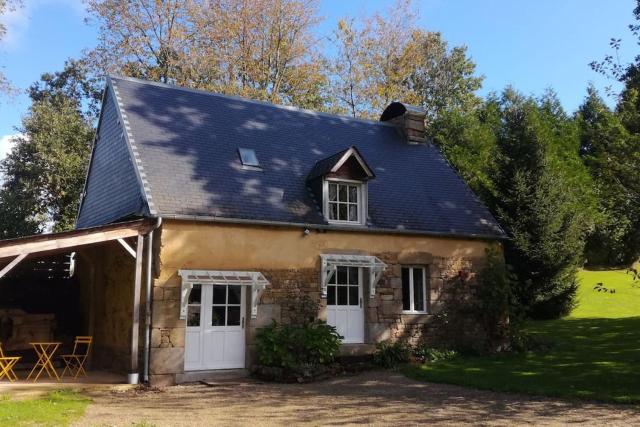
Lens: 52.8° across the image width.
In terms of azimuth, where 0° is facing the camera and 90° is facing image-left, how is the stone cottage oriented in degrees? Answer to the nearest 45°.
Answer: approximately 315°

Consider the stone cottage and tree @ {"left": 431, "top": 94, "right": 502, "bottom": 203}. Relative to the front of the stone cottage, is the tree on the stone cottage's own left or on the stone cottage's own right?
on the stone cottage's own left

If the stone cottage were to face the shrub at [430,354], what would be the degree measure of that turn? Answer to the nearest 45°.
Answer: approximately 45° to its left

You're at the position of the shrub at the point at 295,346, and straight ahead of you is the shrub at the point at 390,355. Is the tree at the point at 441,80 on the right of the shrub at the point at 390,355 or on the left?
left

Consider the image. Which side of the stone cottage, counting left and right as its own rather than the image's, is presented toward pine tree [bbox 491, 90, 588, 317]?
left

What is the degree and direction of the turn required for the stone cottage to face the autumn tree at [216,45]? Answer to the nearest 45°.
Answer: approximately 135° to its left

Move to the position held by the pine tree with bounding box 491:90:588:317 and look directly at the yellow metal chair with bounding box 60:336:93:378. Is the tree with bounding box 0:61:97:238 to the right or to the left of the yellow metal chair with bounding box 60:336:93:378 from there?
right

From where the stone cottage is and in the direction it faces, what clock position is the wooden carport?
The wooden carport is roughly at 3 o'clock from the stone cottage.

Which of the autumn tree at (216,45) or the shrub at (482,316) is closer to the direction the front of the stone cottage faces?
the shrub
